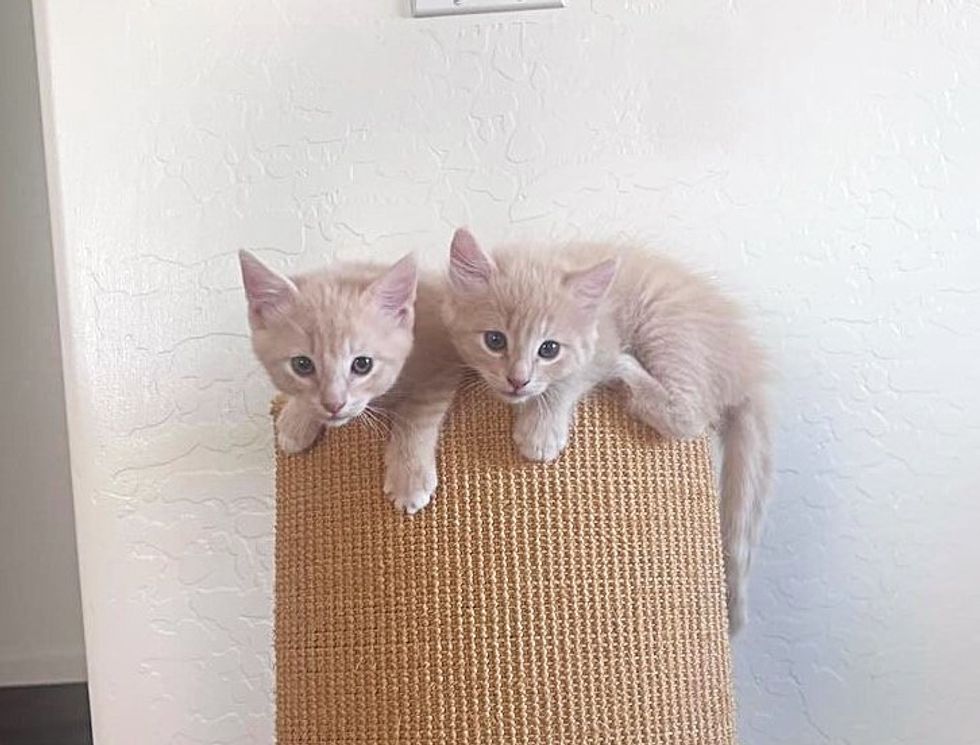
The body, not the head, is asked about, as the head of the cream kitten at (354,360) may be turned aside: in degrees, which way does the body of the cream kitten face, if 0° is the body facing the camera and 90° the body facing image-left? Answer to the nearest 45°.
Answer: approximately 45°
